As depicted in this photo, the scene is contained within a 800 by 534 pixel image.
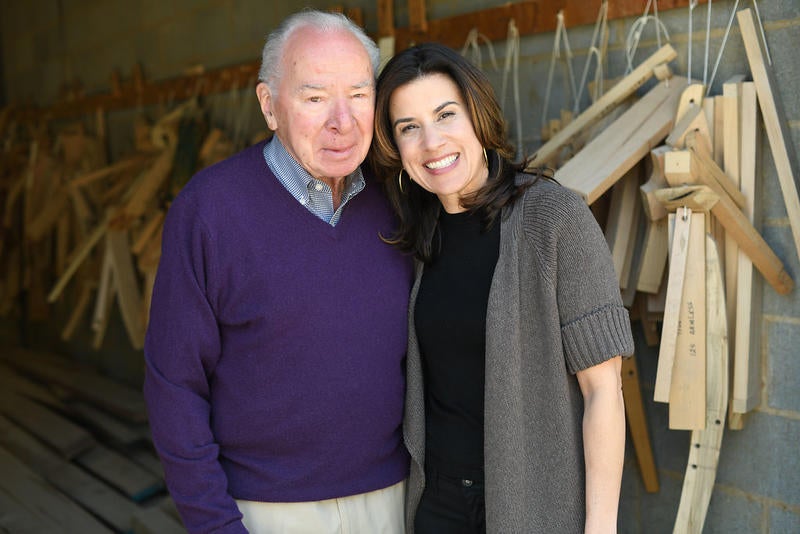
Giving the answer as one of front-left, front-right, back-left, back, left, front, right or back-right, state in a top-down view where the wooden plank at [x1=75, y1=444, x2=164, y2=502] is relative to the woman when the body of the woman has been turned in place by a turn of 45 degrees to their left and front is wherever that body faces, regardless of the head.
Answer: back-right

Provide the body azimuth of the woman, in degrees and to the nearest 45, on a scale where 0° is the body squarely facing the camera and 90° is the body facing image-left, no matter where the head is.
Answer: approximately 45°

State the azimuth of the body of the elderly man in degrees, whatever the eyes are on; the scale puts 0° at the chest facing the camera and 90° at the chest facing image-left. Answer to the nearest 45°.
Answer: approximately 315°

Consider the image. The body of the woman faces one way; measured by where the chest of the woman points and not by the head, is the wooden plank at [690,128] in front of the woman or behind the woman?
behind

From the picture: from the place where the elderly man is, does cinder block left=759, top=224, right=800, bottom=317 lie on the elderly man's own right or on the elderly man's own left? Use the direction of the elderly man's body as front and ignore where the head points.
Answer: on the elderly man's own left
